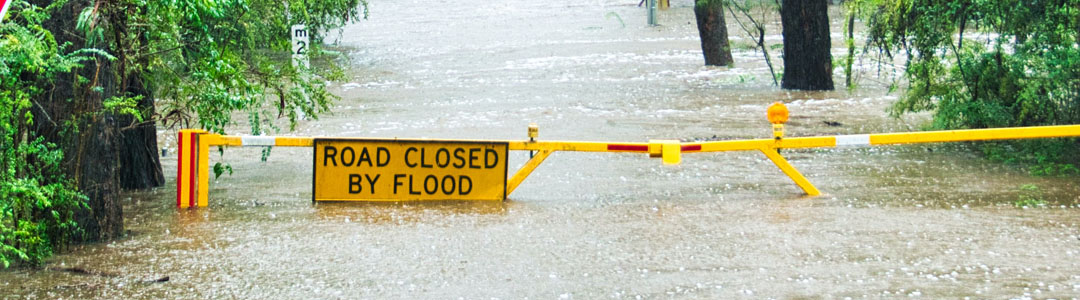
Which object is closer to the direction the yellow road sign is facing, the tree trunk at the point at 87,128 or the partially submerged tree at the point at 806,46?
the tree trunk

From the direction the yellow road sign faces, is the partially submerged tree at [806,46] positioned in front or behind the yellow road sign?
behind

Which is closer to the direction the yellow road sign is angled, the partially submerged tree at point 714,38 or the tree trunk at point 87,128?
the tree trunk

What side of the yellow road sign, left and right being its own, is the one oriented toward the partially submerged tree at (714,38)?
back

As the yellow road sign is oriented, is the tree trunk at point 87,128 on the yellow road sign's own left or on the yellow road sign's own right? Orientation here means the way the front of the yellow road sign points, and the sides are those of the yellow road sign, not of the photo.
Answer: on the yellow road sign's own right

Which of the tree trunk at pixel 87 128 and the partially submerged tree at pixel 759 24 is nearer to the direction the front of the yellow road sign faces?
the tree trunk

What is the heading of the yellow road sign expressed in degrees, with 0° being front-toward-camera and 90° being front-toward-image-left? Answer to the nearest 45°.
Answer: approximately 0°

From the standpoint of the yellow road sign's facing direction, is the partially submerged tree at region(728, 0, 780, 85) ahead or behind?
behind

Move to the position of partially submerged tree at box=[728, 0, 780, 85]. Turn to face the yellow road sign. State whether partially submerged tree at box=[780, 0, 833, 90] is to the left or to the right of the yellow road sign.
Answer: left
